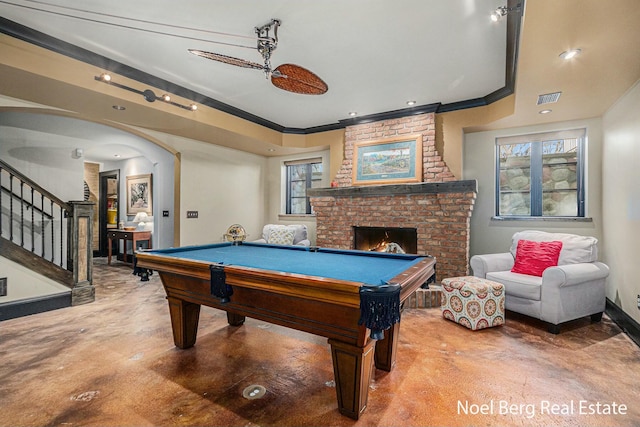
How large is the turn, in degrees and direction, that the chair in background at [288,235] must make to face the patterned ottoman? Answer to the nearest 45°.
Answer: approximately 45° to its left

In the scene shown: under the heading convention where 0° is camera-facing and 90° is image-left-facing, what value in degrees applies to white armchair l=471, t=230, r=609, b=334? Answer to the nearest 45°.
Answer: approximately 45°

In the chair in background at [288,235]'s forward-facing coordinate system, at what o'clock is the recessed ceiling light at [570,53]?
The recessed ceiling light is roughly at 11 o'clock from the chair in background.

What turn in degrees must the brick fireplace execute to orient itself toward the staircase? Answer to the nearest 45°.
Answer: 0° — it already faces it

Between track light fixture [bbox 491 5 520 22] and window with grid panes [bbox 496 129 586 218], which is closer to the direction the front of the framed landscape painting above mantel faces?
the track light fixture

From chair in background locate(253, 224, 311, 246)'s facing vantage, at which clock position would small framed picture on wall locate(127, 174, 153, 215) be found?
The small framed picture on wall is roughly at 4 o'clock from the chair in background.

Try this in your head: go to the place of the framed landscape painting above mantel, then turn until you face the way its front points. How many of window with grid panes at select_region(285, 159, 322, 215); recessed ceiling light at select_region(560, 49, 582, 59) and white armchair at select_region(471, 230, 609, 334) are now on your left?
2
